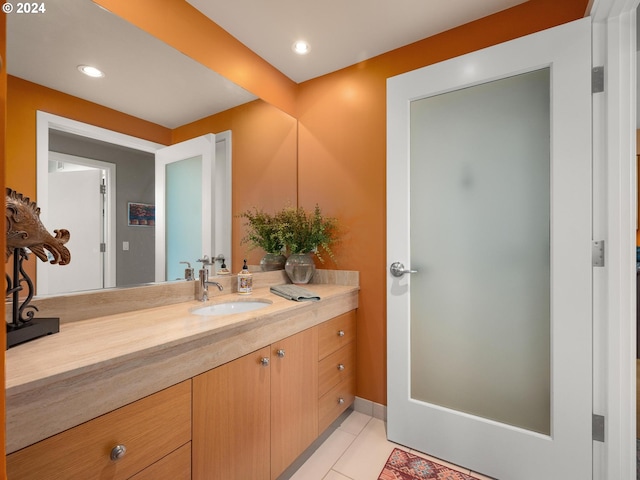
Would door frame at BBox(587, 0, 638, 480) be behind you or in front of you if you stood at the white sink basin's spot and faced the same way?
in front

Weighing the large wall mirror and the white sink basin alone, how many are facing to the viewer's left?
0

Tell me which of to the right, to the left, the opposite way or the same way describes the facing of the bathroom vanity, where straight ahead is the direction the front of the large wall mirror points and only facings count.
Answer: the same way

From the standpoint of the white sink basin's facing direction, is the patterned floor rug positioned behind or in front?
in front

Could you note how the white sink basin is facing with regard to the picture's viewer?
facing the viewer and to the right of the viewer

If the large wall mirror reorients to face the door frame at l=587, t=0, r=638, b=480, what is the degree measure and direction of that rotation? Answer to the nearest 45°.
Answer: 0° — it already faces it

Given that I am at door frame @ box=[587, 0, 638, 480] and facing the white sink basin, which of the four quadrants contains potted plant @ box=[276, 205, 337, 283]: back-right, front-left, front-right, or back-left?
front-right

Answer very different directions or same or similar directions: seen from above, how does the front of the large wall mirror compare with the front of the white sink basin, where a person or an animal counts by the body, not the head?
same or similar directions

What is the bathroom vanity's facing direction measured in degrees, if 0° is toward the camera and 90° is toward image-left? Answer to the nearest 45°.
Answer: approximately 315°

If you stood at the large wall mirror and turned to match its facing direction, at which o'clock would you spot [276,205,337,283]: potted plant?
The potted plant is roughly at 10 o'clock from the large wall mirror.

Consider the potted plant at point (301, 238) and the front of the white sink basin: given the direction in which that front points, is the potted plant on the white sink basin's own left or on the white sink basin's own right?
on the white sink basin's own left

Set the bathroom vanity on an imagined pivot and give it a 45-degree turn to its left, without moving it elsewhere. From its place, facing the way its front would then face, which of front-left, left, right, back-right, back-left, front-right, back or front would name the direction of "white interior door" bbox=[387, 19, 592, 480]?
front
